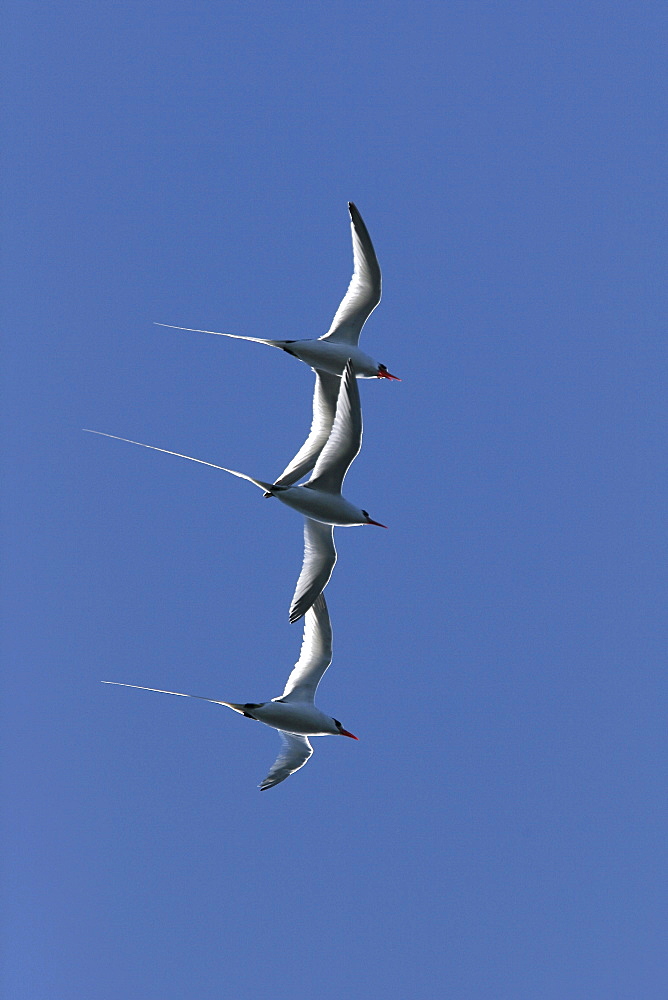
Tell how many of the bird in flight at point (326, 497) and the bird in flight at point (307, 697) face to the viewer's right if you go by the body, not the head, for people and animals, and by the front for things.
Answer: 2

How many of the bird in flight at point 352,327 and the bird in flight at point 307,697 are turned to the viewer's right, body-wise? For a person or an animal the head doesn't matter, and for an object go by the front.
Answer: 2

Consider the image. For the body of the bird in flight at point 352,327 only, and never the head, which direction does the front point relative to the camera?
to the viewer's right

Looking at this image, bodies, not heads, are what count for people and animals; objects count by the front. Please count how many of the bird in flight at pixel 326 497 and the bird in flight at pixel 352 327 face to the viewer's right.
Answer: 2

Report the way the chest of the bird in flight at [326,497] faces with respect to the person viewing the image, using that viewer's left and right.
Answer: facing to the right of the viewer

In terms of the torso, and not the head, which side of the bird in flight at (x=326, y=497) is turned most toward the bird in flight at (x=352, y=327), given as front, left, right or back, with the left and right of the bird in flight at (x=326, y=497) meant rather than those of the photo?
left

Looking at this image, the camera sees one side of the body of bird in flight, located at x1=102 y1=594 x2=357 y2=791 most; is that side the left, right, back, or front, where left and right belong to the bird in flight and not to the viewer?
right
